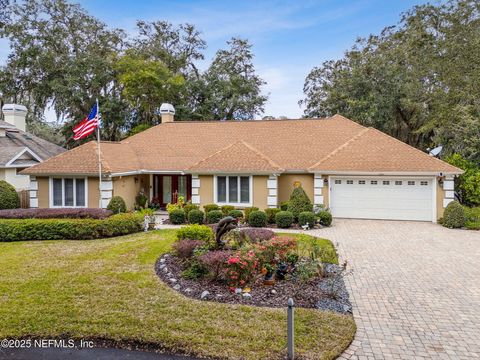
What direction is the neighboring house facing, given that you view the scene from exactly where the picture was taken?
facing the viewer

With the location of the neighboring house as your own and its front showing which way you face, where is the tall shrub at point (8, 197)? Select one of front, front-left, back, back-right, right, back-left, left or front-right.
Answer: front

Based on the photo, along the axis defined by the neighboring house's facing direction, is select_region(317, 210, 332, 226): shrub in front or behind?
in front

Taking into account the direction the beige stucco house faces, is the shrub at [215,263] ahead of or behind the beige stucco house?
ahead

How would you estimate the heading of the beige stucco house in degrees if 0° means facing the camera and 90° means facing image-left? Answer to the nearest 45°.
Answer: approximately 0°

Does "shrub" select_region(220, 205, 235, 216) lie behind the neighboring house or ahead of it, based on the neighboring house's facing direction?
ahead

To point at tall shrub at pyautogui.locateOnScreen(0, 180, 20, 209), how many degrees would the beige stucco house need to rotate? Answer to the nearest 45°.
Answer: approximately 90° to its right

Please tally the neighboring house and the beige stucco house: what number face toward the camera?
2

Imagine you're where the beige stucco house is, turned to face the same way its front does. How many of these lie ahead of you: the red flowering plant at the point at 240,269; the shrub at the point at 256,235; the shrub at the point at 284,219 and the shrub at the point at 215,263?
4

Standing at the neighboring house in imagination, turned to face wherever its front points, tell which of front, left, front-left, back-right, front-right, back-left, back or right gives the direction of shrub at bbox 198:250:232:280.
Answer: front

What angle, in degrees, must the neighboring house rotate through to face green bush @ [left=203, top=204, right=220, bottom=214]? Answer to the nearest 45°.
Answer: approximately 45° to its left

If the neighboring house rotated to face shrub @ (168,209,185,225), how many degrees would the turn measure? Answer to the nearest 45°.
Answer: approximately 45° to its left

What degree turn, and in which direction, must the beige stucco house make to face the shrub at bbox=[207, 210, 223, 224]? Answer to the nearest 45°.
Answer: approximately 45° to its right
